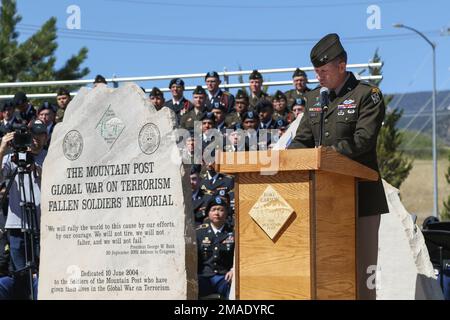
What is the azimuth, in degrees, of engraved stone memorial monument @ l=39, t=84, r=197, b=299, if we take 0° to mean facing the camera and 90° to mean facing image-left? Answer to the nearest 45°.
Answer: approximately 0°

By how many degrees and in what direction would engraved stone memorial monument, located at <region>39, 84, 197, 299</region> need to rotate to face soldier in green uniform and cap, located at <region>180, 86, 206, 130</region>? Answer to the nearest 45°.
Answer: approximately 180°

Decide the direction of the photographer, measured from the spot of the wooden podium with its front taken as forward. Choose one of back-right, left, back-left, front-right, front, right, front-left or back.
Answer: right

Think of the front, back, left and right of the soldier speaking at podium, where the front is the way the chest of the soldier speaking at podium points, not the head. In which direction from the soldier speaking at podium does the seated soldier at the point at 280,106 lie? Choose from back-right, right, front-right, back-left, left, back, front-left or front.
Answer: back-right

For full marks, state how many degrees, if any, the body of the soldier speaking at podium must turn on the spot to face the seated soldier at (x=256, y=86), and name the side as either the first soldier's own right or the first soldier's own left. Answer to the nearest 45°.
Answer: approximately 135° to the first soldier's own right

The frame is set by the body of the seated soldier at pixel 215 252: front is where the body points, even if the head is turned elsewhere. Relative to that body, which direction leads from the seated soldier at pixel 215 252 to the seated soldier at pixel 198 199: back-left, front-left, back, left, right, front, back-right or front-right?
back

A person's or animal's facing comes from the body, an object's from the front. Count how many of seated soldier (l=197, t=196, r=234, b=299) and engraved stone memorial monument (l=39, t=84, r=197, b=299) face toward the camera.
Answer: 2

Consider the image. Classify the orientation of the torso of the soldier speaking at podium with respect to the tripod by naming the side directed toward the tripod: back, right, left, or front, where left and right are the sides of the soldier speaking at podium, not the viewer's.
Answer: right

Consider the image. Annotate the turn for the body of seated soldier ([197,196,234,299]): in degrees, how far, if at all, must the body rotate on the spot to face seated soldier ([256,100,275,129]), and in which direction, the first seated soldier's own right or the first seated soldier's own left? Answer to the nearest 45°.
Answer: approximately 180°

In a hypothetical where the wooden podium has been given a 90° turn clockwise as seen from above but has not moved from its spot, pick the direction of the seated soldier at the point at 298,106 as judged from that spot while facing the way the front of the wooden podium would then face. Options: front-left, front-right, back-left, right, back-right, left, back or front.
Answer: front-right

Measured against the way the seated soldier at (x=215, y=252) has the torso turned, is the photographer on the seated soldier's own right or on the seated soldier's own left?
on the seated soldier's own right
